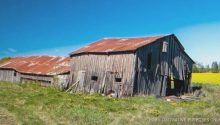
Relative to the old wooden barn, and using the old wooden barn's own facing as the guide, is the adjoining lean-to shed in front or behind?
behind

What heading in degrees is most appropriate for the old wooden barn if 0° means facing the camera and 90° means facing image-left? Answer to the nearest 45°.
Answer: approximately 315°
